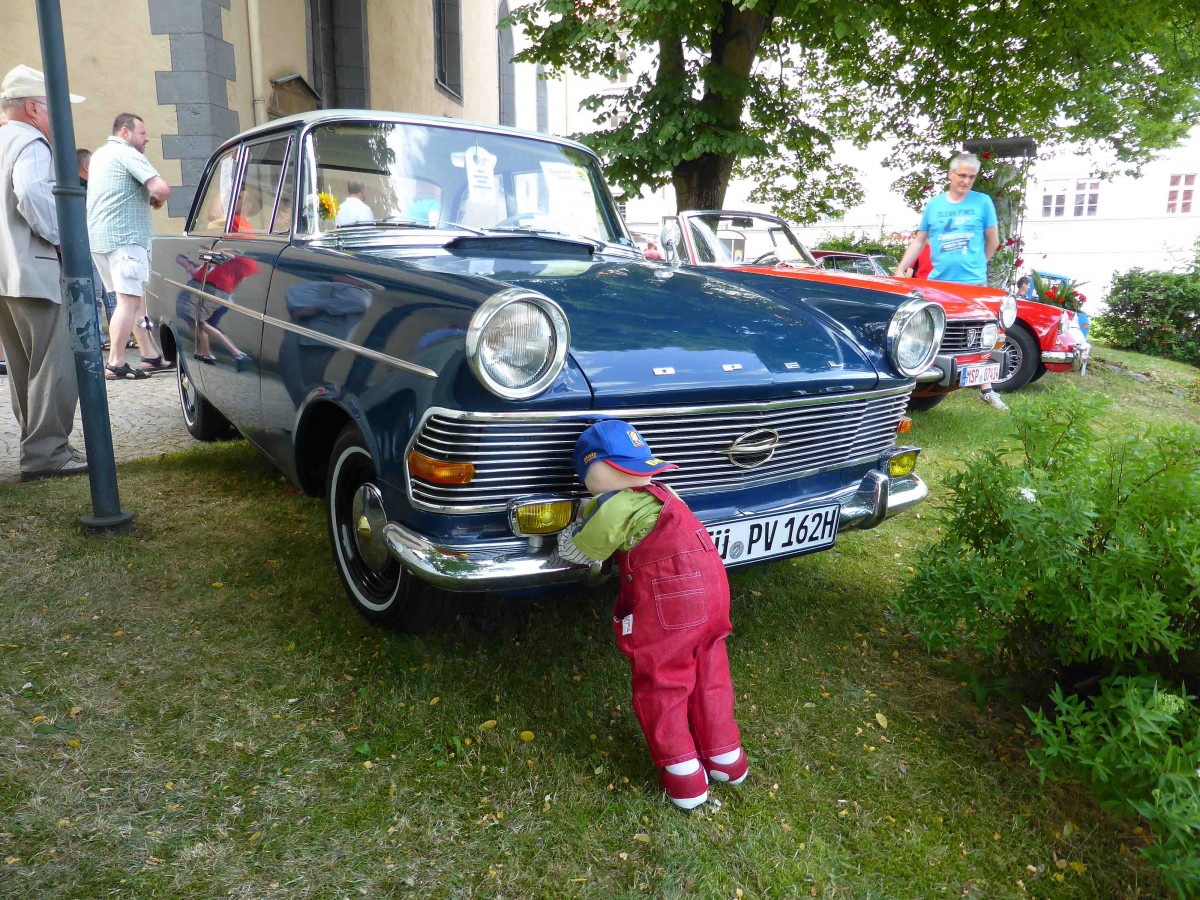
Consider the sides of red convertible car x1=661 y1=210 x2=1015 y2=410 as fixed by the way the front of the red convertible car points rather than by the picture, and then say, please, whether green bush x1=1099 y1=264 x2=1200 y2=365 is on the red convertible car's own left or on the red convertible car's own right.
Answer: on the red convertible car's own left

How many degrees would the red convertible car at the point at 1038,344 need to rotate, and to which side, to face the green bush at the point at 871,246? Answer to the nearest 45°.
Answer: approximately 135° to its left

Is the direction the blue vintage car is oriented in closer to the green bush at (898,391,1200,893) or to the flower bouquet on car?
the green bush

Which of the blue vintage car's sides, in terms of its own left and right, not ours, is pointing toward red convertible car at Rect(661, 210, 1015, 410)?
left

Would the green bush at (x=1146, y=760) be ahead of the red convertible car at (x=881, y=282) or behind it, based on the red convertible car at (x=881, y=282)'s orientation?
ahead

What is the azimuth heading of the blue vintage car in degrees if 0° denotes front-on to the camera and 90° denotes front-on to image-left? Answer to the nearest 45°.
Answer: approximately 315°

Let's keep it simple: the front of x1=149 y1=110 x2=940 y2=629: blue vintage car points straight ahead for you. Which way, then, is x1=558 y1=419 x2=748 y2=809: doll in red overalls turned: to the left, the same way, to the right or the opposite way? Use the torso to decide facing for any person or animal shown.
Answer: the opposite way

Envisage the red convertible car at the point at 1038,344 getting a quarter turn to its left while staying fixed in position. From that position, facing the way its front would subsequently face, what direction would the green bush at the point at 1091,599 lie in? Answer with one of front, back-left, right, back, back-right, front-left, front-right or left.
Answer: back-right

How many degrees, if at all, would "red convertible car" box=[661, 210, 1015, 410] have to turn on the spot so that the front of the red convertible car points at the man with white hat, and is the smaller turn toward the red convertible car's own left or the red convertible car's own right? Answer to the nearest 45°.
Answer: approximately 90° to the red convertible car's own right
